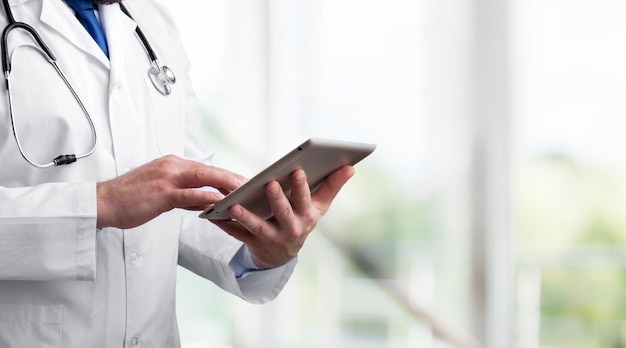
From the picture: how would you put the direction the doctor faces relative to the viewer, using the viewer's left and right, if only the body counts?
facing the viewer and to the right of the viewer
